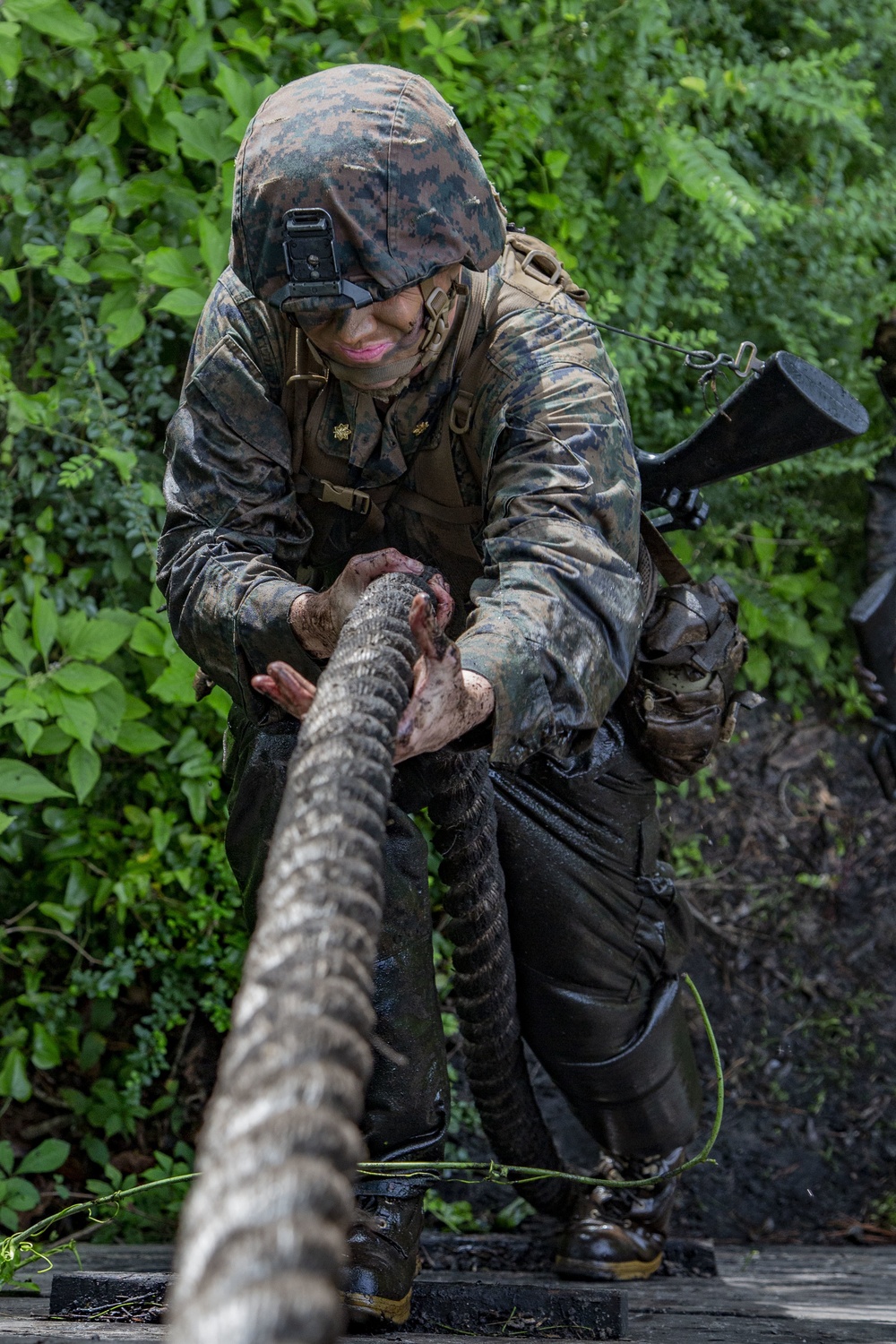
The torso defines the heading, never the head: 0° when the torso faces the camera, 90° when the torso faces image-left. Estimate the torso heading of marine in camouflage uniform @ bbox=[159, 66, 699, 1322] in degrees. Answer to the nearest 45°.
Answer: approximately 0°
